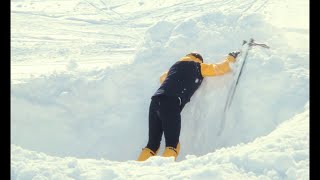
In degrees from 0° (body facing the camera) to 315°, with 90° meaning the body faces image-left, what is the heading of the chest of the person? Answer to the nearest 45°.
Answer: approximately 225°
